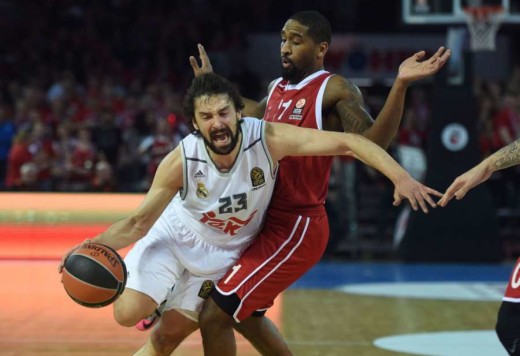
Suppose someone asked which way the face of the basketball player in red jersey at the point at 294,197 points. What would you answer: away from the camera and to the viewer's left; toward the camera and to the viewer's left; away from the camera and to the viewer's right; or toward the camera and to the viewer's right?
toward the camera and to the viewer's left

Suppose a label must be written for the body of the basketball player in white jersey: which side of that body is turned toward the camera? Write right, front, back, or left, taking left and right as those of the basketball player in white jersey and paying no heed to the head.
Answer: front

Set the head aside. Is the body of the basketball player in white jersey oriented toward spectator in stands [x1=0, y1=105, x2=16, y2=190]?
no
